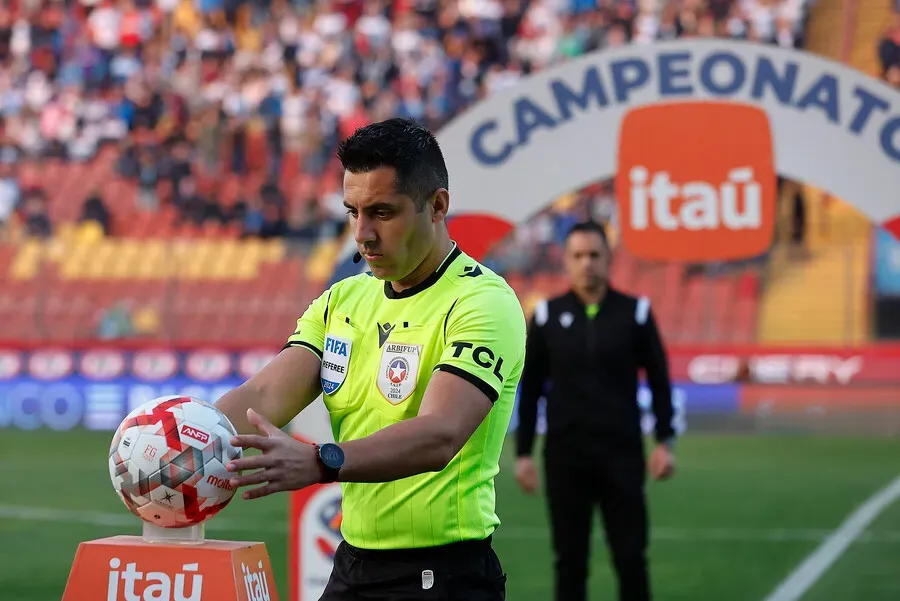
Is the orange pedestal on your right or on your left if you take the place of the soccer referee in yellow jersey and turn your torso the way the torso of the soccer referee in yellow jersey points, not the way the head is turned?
on your right

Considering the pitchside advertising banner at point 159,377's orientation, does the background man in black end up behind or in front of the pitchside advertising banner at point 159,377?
in front

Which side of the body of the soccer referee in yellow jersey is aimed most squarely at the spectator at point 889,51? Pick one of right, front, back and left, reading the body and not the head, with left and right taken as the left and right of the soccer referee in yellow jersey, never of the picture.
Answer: back

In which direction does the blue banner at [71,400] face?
toward the camera

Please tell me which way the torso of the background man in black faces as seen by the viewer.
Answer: toward the camera

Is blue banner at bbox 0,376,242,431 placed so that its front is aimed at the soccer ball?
yes

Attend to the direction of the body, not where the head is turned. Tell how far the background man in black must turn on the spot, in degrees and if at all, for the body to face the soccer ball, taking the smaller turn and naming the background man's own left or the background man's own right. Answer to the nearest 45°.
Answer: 0° — they already face it

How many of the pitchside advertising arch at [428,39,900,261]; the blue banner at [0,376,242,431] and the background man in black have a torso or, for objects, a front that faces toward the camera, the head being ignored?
3

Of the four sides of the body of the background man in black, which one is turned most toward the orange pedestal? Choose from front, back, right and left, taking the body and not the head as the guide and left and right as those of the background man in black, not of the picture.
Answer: front

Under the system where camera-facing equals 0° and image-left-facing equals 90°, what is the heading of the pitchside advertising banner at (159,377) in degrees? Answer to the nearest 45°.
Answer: approximately 0°
